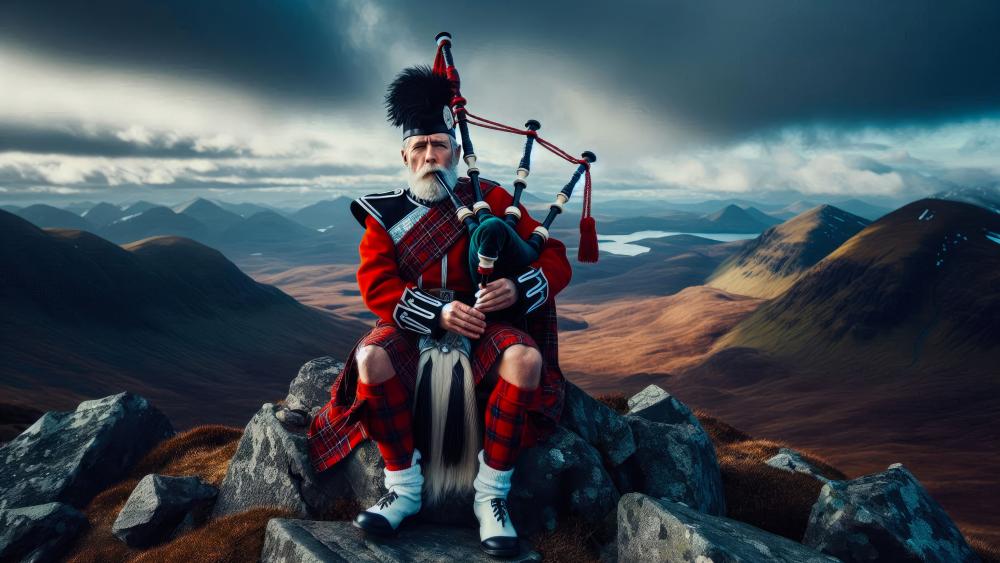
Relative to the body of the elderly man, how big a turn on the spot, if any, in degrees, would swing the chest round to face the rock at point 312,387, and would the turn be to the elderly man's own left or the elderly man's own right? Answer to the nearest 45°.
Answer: approximately 135° to the elderly man's own right

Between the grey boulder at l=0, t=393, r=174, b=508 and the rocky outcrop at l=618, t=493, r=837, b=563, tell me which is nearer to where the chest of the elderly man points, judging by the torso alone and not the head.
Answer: the rocky outcrop

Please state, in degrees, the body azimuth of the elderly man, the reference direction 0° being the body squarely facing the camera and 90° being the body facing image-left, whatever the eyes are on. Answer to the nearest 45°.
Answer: approximately 0°

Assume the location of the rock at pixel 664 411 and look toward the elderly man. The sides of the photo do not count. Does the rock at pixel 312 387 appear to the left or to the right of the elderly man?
right

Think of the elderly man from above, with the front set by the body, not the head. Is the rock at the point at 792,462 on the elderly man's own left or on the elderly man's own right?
on the elderly man's own left

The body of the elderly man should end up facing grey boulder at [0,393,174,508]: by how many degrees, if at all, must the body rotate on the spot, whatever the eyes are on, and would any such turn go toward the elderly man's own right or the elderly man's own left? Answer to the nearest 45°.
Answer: approximately 135° to the elderly man's own right
